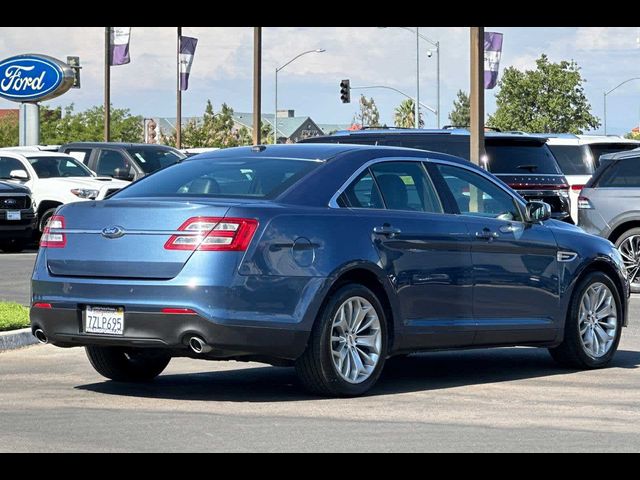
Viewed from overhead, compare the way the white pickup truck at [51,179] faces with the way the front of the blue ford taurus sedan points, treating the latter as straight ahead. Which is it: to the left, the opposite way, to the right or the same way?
to the right

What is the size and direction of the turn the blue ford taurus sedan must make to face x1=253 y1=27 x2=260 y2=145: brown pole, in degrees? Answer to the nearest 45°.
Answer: approximately 45° to its left

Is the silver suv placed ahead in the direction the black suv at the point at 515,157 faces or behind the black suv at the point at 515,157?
behind

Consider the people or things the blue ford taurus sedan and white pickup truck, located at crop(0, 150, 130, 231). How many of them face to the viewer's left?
0

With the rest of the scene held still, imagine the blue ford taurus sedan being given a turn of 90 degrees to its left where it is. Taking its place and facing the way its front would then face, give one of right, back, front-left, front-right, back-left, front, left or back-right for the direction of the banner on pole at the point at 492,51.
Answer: front-right

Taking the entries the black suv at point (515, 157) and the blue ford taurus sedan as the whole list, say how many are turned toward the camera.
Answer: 0

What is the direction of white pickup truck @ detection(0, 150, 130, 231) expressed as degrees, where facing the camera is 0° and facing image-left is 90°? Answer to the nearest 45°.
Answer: approximately 315°

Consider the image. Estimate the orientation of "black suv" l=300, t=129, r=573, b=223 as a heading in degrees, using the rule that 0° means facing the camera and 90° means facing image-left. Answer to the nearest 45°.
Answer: approximately 135°

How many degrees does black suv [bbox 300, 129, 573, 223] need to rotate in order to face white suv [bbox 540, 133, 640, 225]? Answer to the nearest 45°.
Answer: approximately 45° to its right

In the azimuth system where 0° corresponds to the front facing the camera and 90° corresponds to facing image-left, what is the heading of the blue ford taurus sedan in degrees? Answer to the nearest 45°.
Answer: approximately 225°

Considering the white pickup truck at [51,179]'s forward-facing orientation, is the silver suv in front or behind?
in front

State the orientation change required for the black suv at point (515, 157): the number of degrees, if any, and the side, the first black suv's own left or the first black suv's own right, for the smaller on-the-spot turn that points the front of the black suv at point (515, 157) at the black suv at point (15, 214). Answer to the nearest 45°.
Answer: approximately 45° to the first black suv's own left
